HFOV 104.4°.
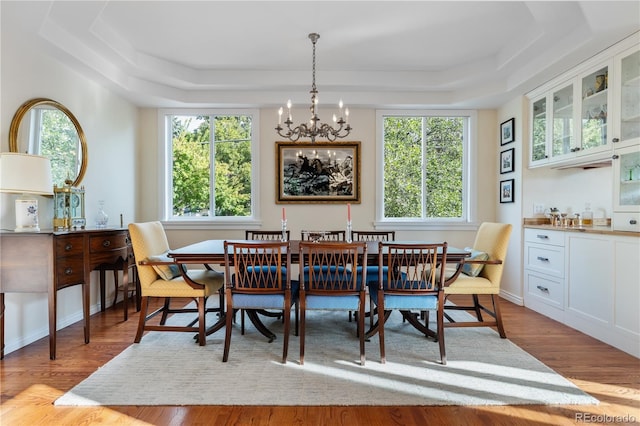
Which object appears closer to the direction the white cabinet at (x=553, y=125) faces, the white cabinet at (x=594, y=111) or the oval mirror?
the oval mirror

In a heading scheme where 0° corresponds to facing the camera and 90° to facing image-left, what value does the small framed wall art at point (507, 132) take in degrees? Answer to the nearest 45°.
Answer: approximately 45°

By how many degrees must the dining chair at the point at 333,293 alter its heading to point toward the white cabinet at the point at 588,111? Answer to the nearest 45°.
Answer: approximately 90° to its right

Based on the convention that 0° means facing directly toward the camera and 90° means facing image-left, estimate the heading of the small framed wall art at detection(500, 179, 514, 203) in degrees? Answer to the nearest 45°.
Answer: approximately 45°

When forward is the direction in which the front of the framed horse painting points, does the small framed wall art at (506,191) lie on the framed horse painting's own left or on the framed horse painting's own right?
on the framed horse painting's own left

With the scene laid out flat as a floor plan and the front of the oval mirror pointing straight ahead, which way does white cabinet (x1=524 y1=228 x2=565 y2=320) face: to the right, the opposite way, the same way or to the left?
the opposite way

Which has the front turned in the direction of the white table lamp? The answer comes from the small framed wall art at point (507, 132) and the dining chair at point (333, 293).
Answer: the small framed wall art

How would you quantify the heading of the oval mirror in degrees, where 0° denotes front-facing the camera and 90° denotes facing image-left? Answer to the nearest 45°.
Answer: approximately 315°
